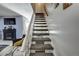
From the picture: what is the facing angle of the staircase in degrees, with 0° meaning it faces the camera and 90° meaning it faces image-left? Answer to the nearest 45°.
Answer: approximately 0°

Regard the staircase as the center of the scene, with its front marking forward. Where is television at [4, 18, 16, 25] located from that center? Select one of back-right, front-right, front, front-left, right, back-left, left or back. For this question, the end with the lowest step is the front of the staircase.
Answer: right
